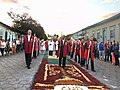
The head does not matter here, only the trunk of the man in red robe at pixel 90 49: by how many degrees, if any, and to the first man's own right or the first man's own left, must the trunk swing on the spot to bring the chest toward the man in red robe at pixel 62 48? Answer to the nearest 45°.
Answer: approximately 90° to the first man's own right

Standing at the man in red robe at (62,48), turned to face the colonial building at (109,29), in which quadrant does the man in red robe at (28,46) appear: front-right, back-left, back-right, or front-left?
back-left

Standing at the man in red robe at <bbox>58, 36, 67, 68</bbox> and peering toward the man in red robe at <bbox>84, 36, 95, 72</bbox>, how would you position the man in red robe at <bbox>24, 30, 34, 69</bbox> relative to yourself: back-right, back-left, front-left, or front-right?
back-right

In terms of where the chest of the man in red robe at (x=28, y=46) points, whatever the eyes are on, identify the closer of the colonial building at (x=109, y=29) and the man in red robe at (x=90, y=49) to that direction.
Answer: the man in red robe

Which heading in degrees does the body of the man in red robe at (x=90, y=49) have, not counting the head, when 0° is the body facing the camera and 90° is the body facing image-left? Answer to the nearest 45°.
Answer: approximately 0°

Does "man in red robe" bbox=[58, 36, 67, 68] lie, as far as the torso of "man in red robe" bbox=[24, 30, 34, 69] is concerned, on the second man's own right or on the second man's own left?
on the second man's own left

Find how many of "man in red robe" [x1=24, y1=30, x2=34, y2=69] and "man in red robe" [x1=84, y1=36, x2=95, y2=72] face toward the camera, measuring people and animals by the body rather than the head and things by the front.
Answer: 2

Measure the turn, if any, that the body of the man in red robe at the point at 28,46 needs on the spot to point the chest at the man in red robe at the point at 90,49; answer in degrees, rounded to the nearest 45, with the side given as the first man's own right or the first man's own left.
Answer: approximately 90° to the first man's own left

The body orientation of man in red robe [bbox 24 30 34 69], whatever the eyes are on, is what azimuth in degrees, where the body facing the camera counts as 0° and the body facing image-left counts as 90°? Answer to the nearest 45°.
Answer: approximately 0°

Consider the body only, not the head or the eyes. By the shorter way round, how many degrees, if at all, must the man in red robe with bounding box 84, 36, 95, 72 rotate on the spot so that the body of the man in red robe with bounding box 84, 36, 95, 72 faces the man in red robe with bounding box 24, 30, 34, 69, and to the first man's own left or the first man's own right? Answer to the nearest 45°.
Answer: approximately 90° to the first man's own right
